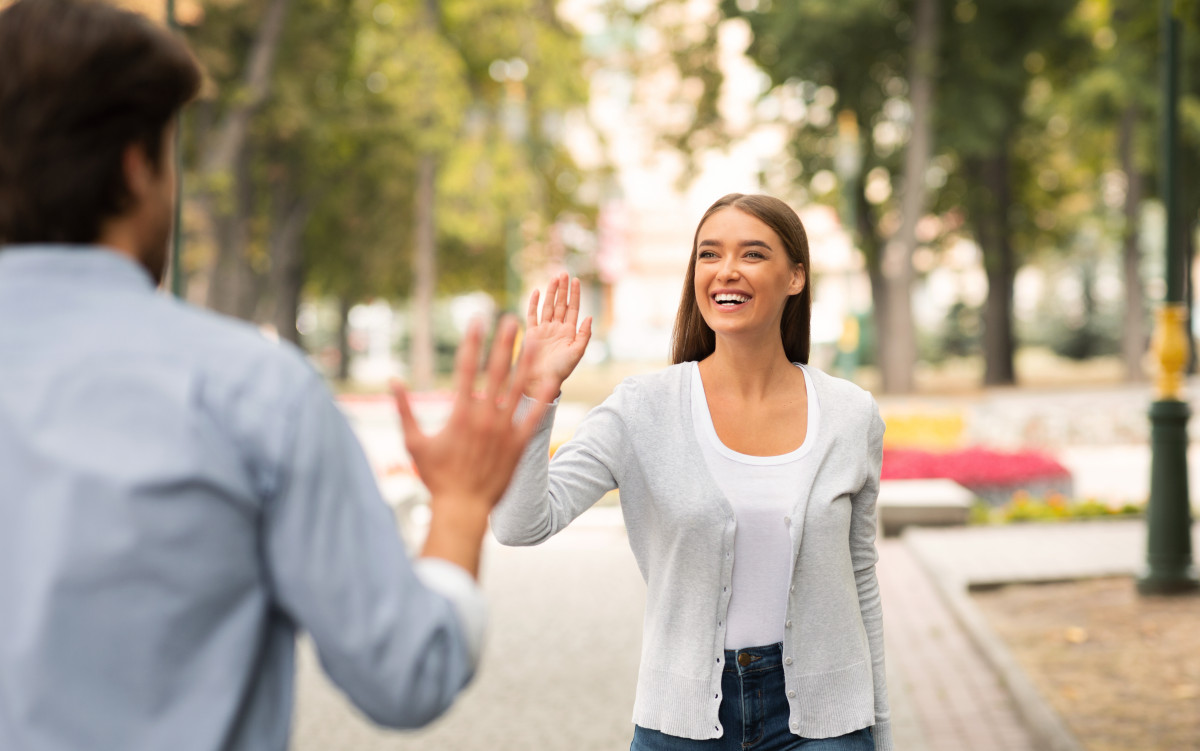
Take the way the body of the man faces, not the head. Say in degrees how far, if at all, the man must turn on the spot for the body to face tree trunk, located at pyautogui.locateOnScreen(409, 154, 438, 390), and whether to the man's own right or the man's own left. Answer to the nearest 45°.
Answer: approximately 45° to the man's own left

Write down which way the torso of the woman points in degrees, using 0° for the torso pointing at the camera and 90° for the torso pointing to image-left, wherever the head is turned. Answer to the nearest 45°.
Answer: approximately 0°

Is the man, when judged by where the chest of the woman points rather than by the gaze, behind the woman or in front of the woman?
in front

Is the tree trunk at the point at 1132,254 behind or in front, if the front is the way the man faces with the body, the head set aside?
in front

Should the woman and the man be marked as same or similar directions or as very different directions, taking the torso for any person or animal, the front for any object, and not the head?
very different directions

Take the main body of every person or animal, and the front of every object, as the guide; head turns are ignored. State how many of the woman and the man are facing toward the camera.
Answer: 1

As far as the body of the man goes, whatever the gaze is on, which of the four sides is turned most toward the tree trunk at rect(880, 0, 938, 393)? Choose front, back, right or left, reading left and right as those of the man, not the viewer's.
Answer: front

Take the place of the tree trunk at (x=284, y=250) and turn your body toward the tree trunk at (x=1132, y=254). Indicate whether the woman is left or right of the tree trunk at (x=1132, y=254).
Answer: right

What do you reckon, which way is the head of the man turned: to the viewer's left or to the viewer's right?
to the viewer's right

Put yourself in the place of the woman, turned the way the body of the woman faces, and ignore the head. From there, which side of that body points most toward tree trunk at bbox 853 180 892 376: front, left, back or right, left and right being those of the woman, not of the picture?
back

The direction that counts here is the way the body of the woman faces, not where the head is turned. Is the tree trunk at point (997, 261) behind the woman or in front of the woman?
behind

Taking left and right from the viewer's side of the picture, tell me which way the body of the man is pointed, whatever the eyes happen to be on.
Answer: facing away from the viewer and to the right of the viewer
